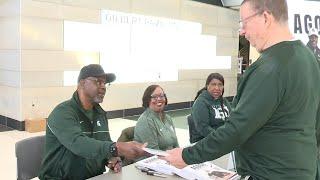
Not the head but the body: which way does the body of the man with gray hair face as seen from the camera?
to the viewer's left

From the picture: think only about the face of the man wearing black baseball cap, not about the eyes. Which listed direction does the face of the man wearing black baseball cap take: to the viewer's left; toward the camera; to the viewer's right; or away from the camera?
to the viewer's right

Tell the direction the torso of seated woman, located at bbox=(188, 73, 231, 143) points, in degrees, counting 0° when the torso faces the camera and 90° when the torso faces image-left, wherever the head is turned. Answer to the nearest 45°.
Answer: approximately 315°

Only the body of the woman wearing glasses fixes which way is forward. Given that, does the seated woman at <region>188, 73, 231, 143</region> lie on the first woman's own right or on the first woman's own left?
on the first woman's own left

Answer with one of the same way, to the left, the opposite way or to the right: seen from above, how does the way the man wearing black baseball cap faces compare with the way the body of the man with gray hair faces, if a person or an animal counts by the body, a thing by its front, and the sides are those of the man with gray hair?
the opposite way

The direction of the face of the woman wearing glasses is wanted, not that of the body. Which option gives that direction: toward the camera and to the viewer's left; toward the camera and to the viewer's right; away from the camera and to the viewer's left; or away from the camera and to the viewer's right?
toward the camera and to the viewer's right

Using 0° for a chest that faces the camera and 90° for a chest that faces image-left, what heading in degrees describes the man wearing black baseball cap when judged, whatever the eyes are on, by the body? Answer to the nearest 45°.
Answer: approximately 315°
